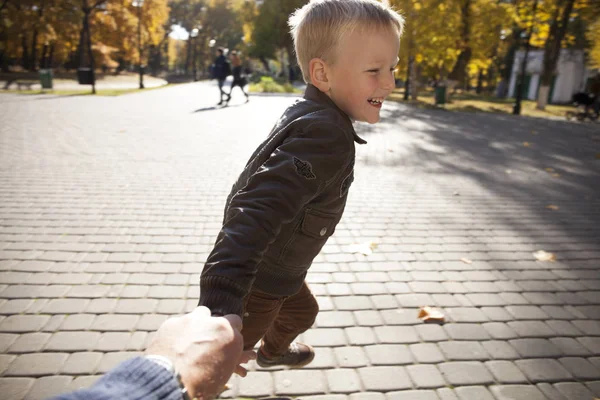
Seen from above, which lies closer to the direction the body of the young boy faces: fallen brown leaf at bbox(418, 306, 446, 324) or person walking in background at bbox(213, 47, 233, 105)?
the fallen brown leaf

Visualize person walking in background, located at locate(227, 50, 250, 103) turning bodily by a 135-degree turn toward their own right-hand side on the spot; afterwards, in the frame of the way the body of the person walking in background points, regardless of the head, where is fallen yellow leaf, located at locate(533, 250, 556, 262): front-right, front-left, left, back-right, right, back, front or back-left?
back-right

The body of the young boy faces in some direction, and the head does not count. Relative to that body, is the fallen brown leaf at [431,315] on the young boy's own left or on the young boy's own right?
on the young boy's own left

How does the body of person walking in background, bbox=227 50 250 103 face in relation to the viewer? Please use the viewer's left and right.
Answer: facing to the left of the viewer

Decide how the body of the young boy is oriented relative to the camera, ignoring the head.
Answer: to the viewer's right

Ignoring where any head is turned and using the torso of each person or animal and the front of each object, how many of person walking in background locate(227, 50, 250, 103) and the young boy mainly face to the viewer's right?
1

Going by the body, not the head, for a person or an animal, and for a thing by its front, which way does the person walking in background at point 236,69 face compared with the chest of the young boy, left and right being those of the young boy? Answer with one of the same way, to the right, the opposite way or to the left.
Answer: the opposite way

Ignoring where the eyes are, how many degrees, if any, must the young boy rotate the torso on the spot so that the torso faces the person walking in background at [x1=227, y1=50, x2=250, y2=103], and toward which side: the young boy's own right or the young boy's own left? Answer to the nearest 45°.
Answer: approximately 90° to the young boy's own left

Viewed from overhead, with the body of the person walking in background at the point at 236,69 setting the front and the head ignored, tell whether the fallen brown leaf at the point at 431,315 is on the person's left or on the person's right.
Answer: on the person's left

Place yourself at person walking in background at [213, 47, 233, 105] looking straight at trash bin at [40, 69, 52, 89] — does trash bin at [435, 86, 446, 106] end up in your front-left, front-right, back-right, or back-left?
back-right

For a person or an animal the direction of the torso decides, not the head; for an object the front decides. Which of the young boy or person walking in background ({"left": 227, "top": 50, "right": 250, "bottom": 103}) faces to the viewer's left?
the person walking in background
